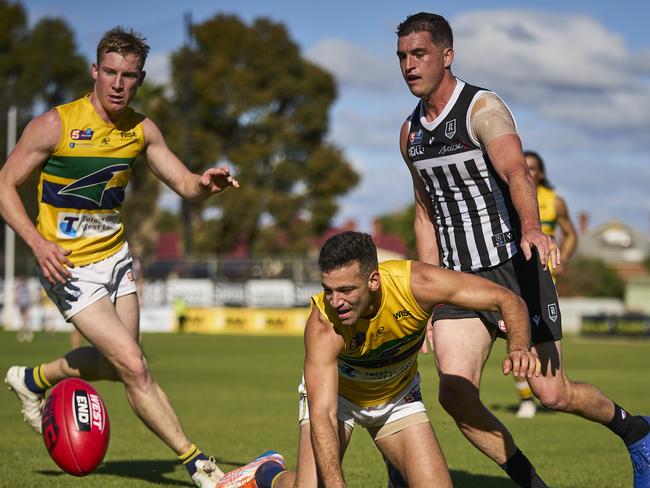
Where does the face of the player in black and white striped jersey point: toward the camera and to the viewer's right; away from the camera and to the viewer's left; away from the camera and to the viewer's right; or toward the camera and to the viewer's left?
toward the camera and to the viewer's left

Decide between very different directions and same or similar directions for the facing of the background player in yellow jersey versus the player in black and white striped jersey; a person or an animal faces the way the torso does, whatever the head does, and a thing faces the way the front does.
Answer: same or similar directions

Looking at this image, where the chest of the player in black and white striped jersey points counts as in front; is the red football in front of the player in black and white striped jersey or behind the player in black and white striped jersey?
in front

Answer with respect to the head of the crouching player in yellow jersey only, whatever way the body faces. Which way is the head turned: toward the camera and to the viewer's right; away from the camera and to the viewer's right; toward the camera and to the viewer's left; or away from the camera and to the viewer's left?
toward the camera and to the viewer's left

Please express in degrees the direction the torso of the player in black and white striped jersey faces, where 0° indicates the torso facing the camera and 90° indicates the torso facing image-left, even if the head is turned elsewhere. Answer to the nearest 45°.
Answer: approximately 45°

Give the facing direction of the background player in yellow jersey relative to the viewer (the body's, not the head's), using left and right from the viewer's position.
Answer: facing the viewer and to the left of the viewer

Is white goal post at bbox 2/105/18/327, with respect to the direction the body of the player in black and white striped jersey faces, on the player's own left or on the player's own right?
on the player's own right

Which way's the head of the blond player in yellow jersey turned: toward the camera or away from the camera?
toward the camera

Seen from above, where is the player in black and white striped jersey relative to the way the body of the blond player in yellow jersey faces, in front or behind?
in front

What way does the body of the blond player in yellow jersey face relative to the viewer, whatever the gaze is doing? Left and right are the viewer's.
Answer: facing the viewer and to the right of the viewer

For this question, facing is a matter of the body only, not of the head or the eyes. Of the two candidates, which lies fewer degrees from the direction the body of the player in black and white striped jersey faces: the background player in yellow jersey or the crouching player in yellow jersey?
the crouching player in yellow jersey

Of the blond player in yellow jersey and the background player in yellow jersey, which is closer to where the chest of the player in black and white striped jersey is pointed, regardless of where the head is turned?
the blond player in yellow jersey
